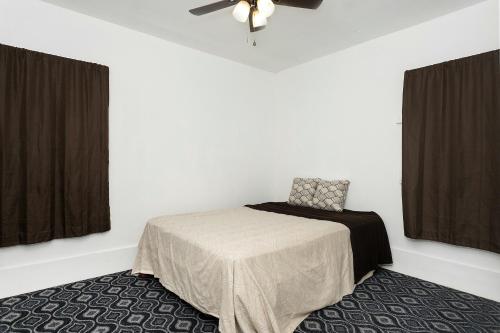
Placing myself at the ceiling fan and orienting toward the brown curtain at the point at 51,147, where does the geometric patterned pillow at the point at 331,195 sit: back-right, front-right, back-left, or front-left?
back-right

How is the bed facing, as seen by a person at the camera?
facing the viewer and to the left of the viewer

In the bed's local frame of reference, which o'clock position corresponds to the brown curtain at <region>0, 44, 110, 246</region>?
The brown curtain is roughly at 2 o'clock from the bed.

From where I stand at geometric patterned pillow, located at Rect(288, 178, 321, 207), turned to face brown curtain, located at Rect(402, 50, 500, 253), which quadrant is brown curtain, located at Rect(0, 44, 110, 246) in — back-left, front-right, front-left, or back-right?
back-right
